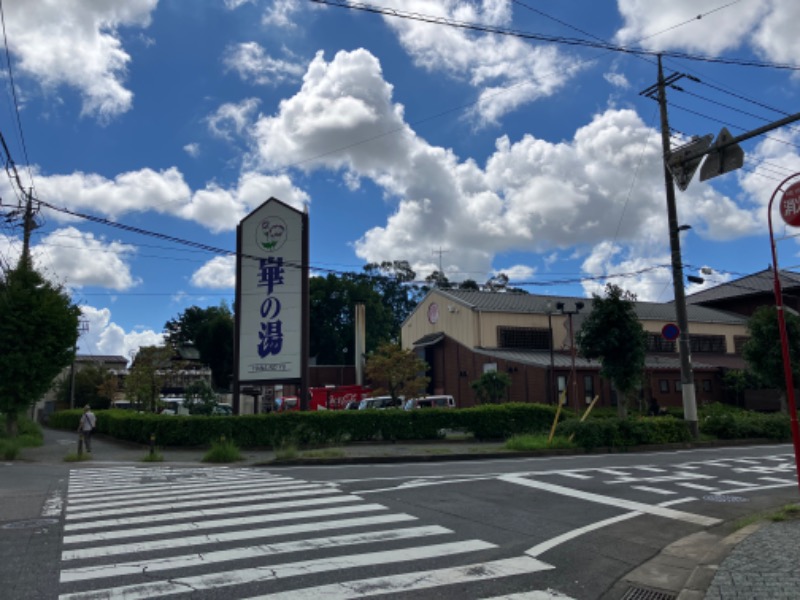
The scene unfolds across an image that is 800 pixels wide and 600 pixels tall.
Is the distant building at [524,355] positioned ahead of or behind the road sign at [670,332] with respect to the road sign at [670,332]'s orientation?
behind

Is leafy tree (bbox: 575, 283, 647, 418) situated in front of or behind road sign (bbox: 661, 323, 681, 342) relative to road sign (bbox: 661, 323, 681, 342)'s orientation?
behind

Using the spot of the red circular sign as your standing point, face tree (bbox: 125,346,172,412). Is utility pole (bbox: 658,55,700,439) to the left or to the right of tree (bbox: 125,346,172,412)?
right

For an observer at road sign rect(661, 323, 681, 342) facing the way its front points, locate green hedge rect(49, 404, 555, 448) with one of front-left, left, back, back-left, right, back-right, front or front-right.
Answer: right

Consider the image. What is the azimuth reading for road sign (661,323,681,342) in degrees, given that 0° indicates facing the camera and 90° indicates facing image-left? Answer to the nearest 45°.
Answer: approximately 0°

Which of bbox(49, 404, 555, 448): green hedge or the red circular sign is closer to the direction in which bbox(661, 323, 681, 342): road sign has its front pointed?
the red circular sign

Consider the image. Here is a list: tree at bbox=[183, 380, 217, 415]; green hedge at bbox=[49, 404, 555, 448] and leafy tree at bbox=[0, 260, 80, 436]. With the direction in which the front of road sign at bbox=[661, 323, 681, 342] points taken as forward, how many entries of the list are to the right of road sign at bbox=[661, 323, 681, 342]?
3

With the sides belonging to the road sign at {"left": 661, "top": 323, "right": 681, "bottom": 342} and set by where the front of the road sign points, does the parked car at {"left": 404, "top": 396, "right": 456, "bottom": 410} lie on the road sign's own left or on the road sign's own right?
on the road sign's own right

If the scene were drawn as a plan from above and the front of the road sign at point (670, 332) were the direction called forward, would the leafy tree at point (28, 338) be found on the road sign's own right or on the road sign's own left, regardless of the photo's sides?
on the road sign's own right

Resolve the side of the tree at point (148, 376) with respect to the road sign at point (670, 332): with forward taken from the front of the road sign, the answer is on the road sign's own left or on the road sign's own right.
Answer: on the road sign's own right
